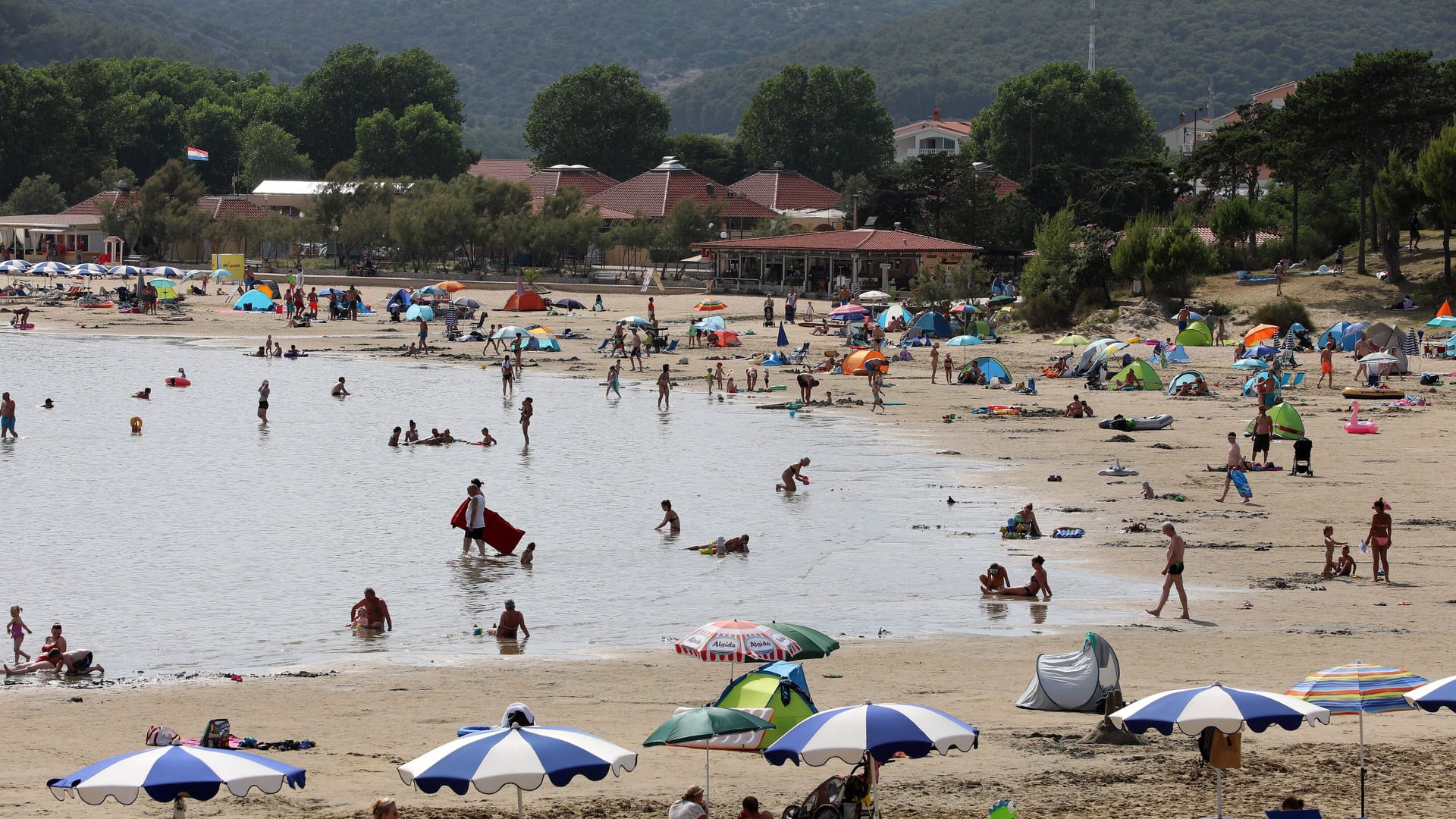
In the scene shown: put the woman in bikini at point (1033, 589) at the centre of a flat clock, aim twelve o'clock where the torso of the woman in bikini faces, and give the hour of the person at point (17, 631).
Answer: The person is roughly at 11 o'clock from the woman in bikini.

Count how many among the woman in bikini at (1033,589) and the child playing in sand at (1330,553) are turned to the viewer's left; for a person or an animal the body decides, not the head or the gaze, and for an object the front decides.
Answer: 1

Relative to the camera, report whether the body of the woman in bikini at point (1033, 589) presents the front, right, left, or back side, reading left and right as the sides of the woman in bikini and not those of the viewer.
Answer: left

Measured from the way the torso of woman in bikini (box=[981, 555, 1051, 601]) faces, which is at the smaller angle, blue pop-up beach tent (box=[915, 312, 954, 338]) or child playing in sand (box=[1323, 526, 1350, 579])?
the blue pop-up beach tent

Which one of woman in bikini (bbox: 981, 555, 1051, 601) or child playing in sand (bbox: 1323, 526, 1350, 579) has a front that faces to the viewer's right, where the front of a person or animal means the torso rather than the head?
the child playing in sand

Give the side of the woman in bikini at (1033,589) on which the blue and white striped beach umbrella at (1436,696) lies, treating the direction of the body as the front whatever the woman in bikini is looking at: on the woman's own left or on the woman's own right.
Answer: on the woman's own left

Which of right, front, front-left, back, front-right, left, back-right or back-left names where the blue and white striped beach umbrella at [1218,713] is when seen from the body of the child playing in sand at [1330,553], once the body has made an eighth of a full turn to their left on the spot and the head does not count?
back-right

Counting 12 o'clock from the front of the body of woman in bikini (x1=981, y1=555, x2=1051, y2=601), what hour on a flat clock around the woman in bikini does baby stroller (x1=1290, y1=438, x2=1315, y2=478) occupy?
The baby stroller is roughly at 4 o'clock from the woman in bikini.

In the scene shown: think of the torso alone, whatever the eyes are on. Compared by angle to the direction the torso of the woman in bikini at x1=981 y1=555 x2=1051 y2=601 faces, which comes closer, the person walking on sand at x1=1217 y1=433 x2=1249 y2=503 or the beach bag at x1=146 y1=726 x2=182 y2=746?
the beach bag

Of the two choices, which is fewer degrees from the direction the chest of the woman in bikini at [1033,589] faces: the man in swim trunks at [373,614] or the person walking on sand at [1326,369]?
the man in swim trunks

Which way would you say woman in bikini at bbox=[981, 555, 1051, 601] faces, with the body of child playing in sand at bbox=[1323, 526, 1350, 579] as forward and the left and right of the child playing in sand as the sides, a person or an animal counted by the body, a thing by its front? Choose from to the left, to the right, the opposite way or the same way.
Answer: the opposite way

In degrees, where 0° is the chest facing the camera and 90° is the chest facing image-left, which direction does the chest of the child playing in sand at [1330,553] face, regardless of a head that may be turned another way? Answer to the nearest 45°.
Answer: approximately 270°
